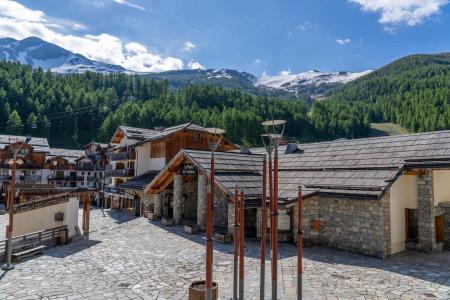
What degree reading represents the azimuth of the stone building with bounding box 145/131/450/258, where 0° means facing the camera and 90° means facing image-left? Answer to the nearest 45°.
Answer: approximately 45°

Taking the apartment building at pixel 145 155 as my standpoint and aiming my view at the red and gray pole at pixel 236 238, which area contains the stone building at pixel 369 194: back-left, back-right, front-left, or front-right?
front-left

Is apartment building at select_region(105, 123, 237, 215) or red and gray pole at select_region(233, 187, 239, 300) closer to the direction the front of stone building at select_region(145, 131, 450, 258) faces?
the red and gray pole

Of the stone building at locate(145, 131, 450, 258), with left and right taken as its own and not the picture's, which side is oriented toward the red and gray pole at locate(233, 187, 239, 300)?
front

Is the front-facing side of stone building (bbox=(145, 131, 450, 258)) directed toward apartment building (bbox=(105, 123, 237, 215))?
no
